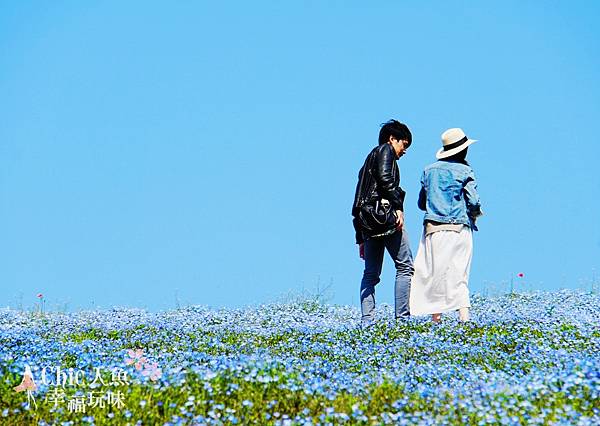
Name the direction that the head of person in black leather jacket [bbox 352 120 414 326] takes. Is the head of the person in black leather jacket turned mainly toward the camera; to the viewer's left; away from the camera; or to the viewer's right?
to the viewer's right

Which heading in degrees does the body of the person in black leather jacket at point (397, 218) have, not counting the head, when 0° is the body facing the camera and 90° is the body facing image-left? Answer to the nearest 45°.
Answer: approximately 270°
